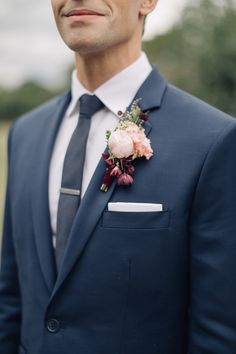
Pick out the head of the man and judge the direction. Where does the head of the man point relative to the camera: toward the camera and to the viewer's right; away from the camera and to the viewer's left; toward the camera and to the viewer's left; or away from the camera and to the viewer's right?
toward the camera and to the viewer's left

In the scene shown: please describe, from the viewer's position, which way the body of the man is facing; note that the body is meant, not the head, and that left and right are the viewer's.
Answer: facing the viewer and to the left of the viewer
